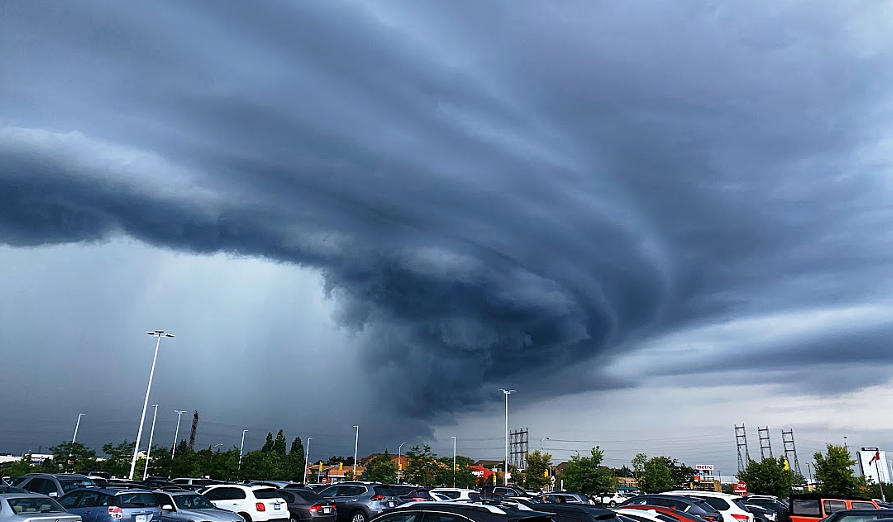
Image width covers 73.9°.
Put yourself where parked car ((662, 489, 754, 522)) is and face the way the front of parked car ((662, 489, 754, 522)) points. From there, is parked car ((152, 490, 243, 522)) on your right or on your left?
on your left

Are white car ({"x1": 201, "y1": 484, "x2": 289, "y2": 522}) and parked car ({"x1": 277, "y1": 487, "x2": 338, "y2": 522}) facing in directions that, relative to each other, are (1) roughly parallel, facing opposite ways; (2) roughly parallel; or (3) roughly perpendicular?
roughly parallel

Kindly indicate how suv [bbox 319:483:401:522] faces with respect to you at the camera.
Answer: facing away from the viewer and to the left of the viewer

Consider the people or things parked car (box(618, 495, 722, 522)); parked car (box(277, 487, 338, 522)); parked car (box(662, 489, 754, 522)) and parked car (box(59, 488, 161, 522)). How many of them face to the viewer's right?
0

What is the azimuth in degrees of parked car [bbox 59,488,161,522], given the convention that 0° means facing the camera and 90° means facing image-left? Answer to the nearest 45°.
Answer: approximately 135°

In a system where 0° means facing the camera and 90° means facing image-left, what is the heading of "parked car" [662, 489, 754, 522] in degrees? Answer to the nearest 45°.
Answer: approximately 135°

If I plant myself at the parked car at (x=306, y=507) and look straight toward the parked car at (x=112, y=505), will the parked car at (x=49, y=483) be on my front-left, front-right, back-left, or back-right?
front-right

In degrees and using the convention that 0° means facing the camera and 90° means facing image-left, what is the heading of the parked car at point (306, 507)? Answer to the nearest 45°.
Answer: approximately 135°

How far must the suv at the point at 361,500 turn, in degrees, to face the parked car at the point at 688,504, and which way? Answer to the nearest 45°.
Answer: approximately 135° to its right

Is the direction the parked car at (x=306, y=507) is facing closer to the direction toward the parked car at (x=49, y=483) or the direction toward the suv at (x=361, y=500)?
the parked car

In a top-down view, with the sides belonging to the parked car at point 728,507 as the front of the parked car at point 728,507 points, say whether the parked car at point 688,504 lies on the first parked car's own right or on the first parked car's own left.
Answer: on the first parked car's own left

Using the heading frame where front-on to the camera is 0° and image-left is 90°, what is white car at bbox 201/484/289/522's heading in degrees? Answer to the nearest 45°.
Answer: approximately 135°
